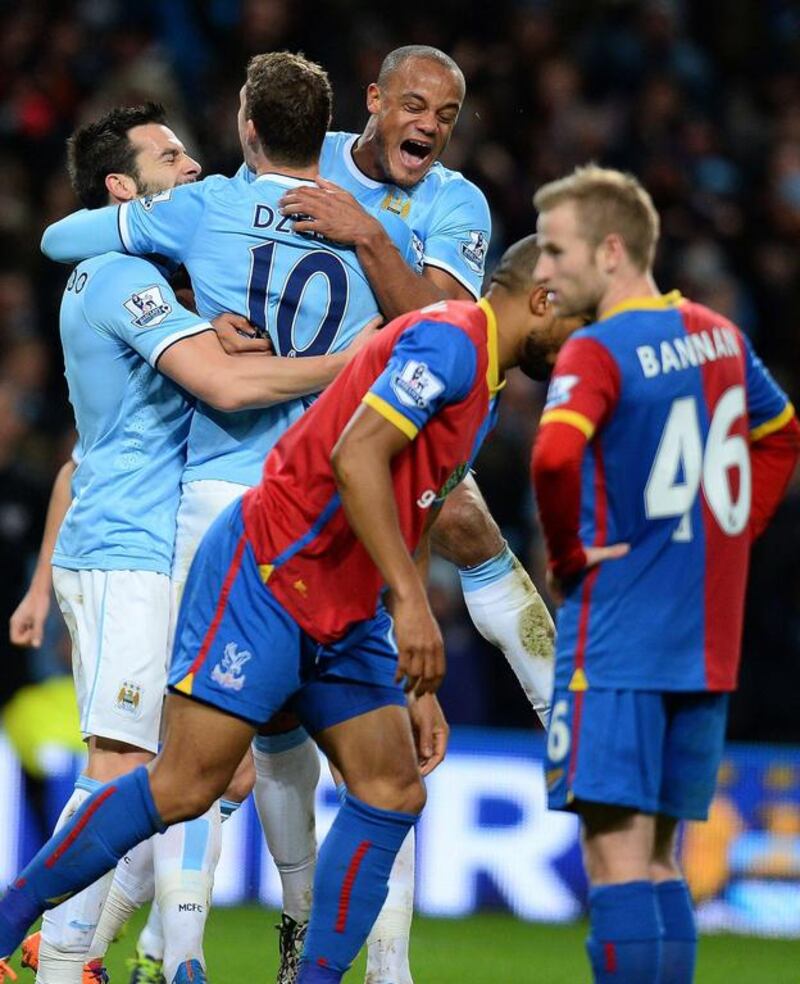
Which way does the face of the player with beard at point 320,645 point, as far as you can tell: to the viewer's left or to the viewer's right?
to the viewer's right

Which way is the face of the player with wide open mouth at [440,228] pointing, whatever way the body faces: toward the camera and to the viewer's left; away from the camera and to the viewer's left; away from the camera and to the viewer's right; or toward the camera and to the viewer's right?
toward the camera and to the viewer's right

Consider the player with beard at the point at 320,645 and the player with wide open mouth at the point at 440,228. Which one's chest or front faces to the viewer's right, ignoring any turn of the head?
the player with beard at the point at 320,645

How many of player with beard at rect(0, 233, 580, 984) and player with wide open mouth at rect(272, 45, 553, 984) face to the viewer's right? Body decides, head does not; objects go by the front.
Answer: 1

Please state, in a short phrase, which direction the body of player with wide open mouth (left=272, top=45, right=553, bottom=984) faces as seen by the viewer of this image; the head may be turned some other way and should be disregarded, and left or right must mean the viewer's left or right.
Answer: facing the viewer and to the left of the viewer

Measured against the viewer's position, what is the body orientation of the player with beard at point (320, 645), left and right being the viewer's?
facing to the right of the viewer
